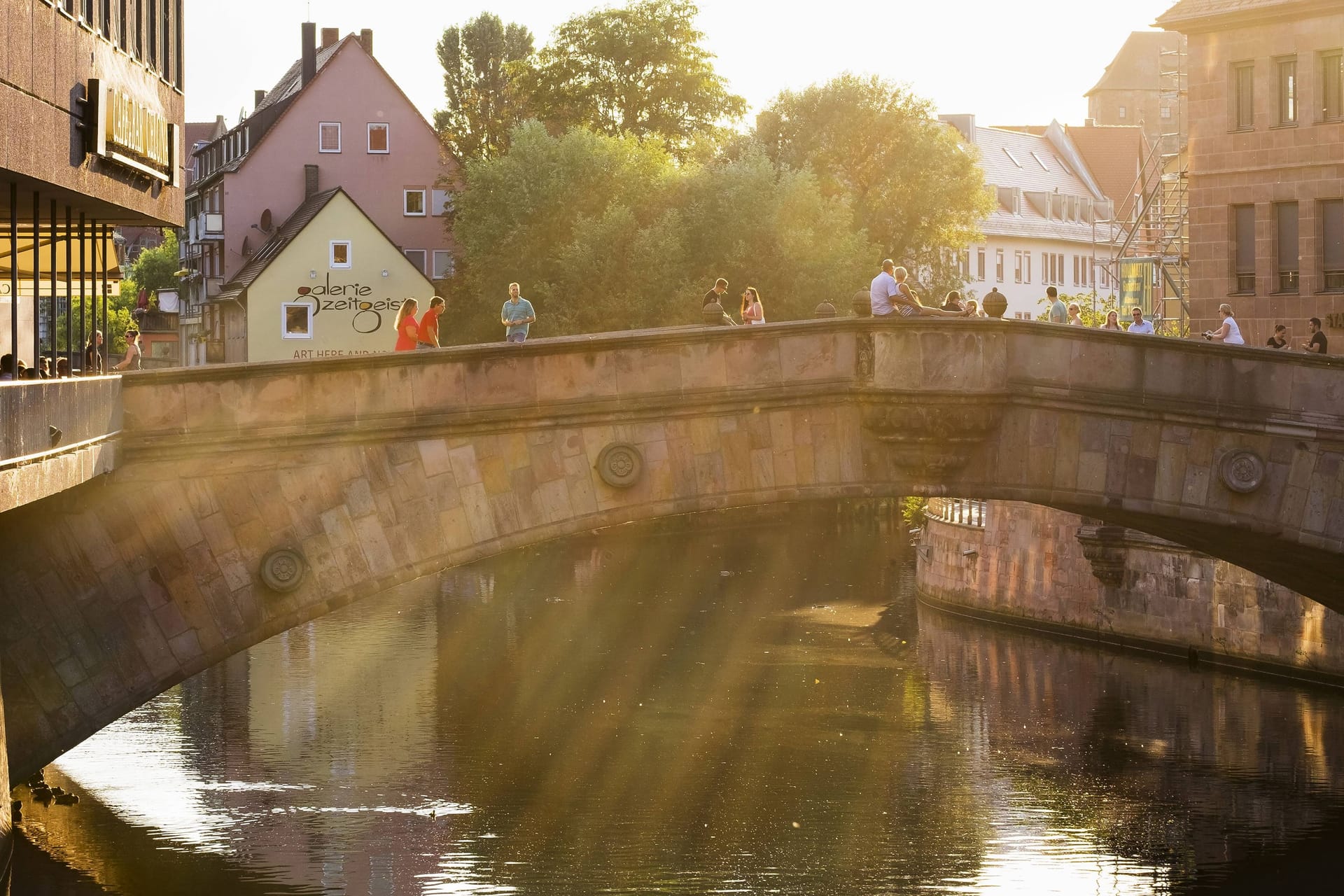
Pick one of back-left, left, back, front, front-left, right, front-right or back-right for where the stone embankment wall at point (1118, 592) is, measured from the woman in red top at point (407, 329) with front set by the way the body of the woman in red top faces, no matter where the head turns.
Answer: front-left

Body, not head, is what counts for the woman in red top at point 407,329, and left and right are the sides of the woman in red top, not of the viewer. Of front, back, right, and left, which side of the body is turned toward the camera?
right

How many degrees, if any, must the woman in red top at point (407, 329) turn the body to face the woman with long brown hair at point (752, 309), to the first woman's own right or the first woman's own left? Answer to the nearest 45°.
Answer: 0° — they already face them

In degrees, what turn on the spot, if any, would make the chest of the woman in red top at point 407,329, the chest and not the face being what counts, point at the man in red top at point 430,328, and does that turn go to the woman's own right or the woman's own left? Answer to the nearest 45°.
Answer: approximately 45° to the woman's own left

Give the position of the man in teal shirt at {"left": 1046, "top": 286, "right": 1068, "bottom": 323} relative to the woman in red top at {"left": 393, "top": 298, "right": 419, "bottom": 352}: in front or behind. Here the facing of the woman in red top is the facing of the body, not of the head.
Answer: in front

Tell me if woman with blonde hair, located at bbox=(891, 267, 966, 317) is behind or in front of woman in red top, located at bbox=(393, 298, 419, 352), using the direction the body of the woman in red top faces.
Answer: in front

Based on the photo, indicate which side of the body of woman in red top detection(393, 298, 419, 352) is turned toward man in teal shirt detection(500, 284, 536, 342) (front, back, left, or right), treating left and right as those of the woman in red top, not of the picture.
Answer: front

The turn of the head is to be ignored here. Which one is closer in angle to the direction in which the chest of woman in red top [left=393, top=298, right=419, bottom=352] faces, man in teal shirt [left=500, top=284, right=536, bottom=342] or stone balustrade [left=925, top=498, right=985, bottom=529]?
the man in teal shirt
